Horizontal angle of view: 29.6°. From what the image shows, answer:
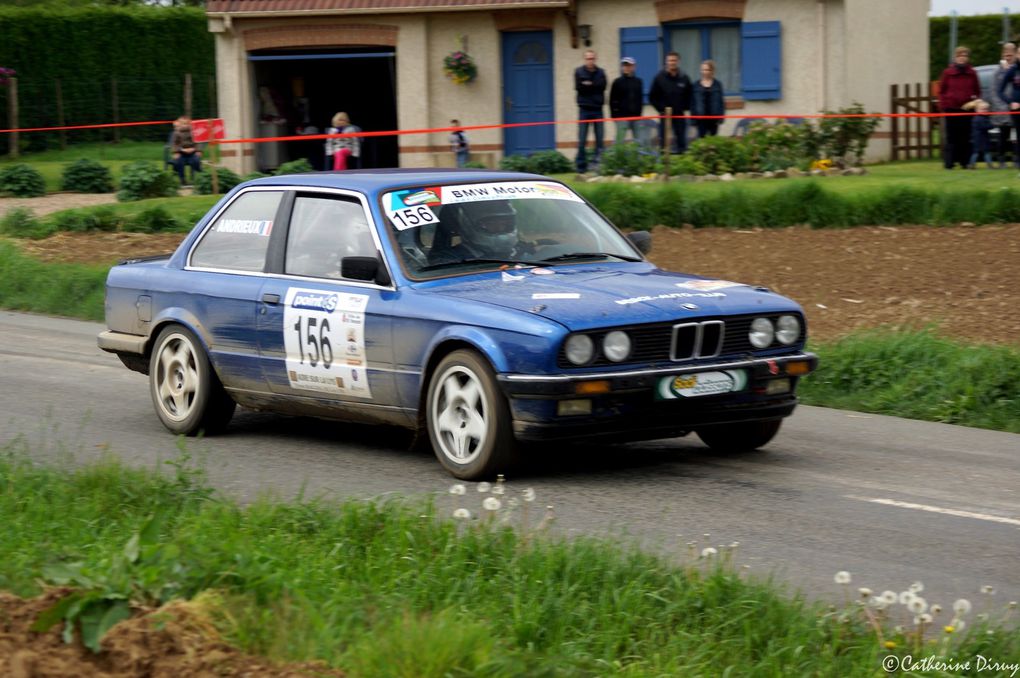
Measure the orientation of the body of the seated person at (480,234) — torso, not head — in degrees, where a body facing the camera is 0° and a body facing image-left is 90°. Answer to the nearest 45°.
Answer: approximately 315°

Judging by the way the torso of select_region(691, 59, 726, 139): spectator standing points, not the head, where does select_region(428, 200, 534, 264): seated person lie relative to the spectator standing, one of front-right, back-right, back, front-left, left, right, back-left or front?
front

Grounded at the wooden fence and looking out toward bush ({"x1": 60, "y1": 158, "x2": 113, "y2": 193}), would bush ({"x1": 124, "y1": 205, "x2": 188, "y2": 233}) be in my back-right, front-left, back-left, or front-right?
front-left

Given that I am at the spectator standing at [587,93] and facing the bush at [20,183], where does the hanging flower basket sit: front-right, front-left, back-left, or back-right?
front-right

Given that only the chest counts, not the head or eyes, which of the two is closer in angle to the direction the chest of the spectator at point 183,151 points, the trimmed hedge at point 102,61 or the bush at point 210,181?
the bush

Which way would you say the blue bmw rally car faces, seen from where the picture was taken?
facing the viewer and to the right of the viewer

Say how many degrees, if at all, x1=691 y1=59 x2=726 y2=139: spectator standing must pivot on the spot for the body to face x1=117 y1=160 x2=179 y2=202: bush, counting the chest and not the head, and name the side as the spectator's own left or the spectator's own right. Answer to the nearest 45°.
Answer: approximately 90° to the spectator's own right

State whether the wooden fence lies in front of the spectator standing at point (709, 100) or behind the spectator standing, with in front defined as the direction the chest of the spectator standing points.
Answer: behind

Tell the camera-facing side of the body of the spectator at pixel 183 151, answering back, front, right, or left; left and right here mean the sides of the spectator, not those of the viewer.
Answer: front

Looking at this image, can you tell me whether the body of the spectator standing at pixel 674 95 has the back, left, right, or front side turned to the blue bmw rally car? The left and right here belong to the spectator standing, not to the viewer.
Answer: front

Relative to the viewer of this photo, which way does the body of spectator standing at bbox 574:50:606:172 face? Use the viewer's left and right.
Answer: facing the viewer

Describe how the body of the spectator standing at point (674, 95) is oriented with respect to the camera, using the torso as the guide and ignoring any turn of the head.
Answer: toward the camera

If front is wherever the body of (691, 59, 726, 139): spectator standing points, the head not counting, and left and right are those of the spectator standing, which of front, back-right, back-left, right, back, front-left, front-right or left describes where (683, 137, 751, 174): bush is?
front

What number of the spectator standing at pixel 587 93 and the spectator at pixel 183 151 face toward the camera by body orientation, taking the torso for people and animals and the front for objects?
2
